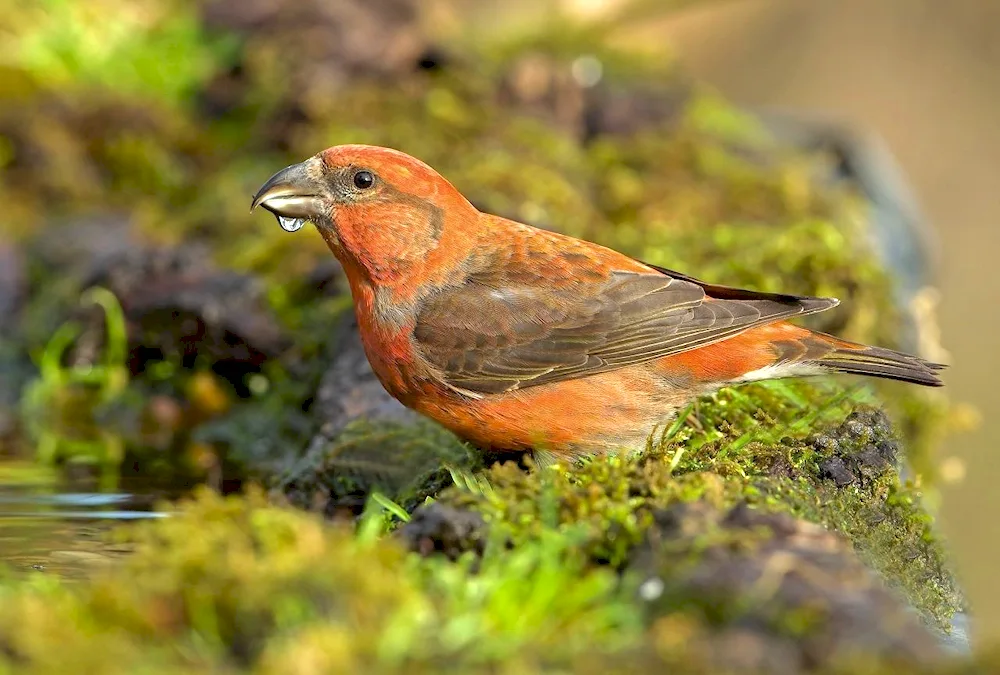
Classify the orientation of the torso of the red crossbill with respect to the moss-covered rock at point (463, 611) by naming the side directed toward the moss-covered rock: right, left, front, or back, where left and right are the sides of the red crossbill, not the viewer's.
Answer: left

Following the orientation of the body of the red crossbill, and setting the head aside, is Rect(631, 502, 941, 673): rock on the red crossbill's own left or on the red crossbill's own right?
on the red crossbill's own left

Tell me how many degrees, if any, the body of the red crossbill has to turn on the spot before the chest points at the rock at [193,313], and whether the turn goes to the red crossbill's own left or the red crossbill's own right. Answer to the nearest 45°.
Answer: approximately 45° to the red crossbill's own right

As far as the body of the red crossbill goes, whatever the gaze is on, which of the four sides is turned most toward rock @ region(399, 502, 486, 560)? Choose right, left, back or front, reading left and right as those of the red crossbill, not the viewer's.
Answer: left

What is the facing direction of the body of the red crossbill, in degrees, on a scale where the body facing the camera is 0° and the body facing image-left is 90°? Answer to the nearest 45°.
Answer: approximately 90°
